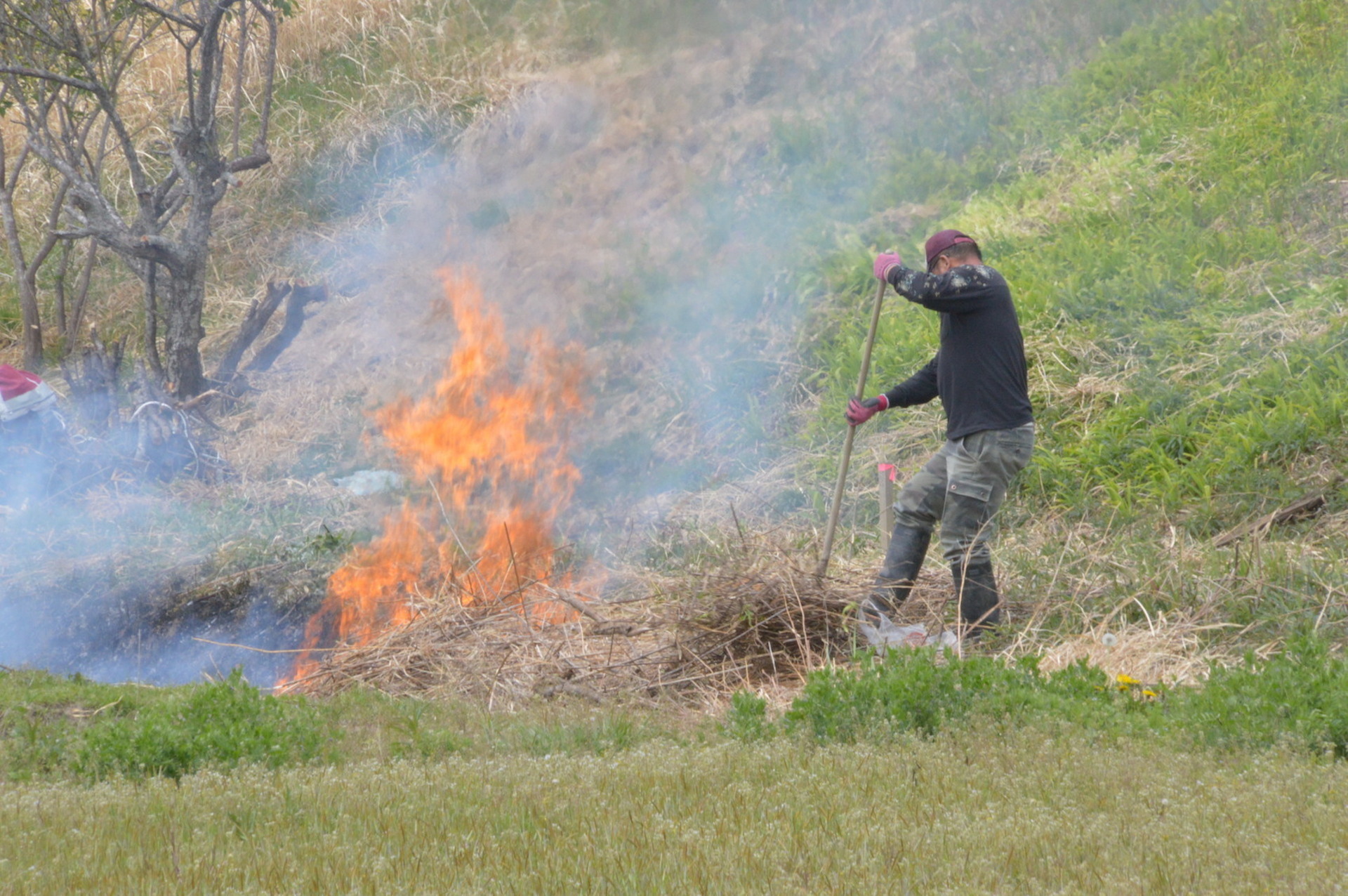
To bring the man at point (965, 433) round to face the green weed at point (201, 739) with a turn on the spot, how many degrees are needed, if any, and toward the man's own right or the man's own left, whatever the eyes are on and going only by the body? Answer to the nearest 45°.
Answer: approximately 45° to the man's own left

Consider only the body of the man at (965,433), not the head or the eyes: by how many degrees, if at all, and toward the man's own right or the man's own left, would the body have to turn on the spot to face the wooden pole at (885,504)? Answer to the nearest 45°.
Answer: approximately 45° to the man's own right

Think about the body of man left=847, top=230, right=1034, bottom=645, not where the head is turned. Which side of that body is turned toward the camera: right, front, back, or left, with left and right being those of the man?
left

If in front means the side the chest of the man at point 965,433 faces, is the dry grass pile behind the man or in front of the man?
in front

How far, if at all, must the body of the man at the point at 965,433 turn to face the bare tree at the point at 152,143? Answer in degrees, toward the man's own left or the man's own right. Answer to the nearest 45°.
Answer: approximately 45° to the man's own right

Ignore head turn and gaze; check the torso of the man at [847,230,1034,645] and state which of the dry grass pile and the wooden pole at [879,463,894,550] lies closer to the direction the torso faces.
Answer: the dry grass pile

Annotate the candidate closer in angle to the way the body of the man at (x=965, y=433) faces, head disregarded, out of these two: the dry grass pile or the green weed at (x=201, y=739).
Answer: the dry grass pile

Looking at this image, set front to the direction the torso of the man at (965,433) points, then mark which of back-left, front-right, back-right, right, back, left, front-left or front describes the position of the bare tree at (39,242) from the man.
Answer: front-right

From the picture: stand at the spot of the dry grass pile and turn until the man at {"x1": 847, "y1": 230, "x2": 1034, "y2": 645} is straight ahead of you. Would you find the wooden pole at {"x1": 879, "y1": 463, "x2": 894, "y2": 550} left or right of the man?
left
